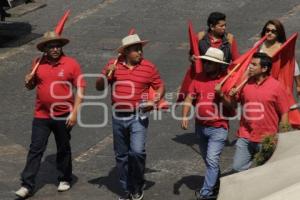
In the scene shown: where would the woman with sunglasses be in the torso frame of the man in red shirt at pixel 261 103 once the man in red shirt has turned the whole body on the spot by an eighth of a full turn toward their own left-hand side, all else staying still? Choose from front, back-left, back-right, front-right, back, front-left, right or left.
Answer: back

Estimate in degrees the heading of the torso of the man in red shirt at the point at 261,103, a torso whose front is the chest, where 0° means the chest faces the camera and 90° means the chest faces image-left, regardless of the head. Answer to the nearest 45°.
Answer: approximately 45°

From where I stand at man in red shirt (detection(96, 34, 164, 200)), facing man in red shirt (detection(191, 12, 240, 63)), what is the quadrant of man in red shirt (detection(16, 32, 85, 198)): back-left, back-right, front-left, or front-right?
back-left

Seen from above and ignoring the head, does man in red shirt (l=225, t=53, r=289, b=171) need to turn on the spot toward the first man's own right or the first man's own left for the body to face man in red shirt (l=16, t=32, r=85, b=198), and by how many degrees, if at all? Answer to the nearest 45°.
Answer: approximately 45° to the first man's own right

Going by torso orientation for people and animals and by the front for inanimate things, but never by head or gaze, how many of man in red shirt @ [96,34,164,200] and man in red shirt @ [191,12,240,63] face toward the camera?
2

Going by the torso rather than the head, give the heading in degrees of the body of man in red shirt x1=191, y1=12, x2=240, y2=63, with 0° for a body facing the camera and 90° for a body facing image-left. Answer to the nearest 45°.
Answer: approximately 0°
